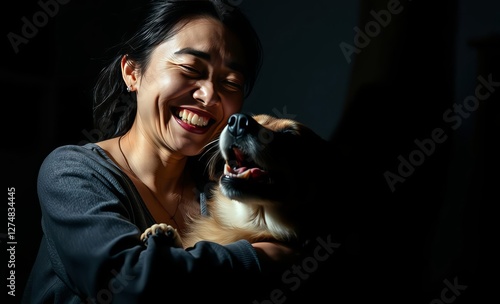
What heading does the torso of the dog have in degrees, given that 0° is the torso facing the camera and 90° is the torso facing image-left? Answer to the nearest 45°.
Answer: approximately 45°

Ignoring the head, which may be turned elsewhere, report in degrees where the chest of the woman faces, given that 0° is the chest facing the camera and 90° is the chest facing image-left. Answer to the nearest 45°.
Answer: approximately 315°
